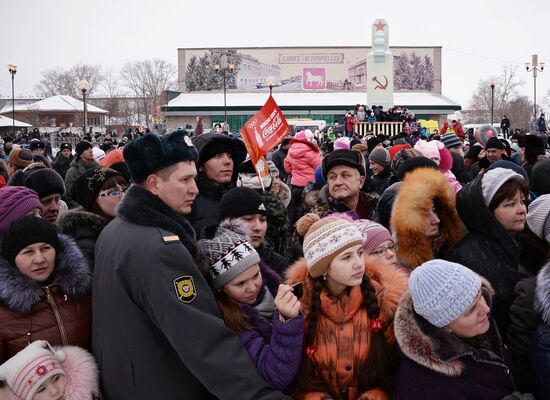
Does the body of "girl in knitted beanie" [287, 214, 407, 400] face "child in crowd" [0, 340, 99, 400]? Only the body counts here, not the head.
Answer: no

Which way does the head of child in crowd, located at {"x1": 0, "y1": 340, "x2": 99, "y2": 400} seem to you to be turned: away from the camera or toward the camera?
toward the camera

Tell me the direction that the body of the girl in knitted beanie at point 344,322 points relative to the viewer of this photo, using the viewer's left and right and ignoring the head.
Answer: facing the viewer

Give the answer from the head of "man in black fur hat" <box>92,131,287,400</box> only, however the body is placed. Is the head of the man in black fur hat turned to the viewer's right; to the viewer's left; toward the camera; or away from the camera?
to the viewer's right

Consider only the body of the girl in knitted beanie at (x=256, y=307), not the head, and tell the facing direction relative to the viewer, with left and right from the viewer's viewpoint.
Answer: facing the viewer and to the right of the viewer

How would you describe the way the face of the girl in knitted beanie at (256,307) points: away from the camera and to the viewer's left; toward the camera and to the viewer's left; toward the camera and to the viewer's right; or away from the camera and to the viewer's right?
toward the camera and to the viewer's right

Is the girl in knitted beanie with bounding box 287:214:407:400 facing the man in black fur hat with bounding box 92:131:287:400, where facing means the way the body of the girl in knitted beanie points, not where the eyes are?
no

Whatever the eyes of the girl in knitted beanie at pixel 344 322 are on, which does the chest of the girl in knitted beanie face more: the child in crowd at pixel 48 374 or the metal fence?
the child in crowd

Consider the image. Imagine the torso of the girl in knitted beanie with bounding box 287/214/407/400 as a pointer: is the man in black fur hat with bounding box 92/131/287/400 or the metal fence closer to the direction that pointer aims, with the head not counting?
the man in black fur hat
